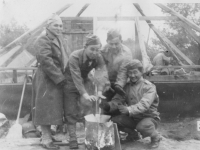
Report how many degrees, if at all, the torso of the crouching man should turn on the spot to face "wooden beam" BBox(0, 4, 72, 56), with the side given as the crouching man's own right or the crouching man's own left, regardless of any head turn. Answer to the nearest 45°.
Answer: approximately 90° to the crouching man's own right

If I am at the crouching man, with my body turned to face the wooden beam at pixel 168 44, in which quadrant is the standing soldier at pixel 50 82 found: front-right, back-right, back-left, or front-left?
back-left

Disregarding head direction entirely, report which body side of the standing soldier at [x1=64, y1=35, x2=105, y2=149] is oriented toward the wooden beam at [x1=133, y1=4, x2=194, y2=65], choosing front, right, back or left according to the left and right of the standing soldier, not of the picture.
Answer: left

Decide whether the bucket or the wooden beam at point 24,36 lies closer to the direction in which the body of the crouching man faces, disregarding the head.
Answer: the bucket

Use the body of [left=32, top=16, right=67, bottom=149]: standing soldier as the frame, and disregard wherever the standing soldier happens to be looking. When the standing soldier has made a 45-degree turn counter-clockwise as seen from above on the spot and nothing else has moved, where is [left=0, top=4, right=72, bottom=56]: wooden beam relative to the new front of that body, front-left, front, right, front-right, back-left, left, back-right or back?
left

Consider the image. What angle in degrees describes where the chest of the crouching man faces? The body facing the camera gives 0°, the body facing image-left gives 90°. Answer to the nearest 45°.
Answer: approximately 45°

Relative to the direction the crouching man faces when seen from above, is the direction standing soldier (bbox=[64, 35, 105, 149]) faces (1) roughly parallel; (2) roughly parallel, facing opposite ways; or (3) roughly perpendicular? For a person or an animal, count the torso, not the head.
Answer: roughly perpendicular

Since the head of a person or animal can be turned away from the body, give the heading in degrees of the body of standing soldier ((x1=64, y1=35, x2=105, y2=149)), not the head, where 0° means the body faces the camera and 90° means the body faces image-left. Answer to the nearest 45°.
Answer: approximately 315°

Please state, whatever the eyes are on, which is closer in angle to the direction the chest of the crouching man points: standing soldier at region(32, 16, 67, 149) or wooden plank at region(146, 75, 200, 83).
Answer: the standing soldier

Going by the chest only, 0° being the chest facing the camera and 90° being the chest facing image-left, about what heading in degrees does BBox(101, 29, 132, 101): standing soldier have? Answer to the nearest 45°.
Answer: approximately 0°

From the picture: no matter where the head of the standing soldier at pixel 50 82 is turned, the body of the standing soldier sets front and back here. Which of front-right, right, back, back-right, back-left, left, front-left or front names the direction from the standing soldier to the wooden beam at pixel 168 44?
left
